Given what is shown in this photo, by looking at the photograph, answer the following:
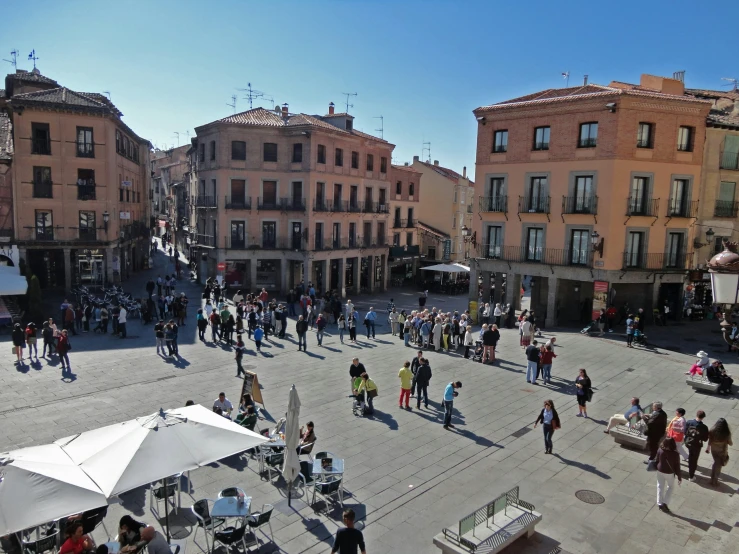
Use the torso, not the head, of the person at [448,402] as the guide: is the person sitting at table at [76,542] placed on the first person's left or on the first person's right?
on the first person's right

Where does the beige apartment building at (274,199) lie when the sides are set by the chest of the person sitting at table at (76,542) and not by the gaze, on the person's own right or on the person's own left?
on the person's own left

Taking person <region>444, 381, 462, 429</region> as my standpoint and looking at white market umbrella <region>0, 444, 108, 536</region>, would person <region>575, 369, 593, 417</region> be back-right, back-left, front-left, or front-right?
back-left

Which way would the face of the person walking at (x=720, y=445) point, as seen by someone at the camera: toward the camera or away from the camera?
away from the camera

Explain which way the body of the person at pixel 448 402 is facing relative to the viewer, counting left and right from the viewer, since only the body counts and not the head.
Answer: facing to the right of the viewer

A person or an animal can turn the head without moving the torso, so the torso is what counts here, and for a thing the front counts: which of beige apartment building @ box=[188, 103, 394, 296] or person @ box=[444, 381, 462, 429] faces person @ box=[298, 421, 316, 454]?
the beige apartment building

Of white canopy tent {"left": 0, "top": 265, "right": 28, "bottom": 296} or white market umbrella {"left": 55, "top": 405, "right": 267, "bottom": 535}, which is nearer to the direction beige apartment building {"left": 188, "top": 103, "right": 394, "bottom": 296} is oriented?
the white market umbrella
